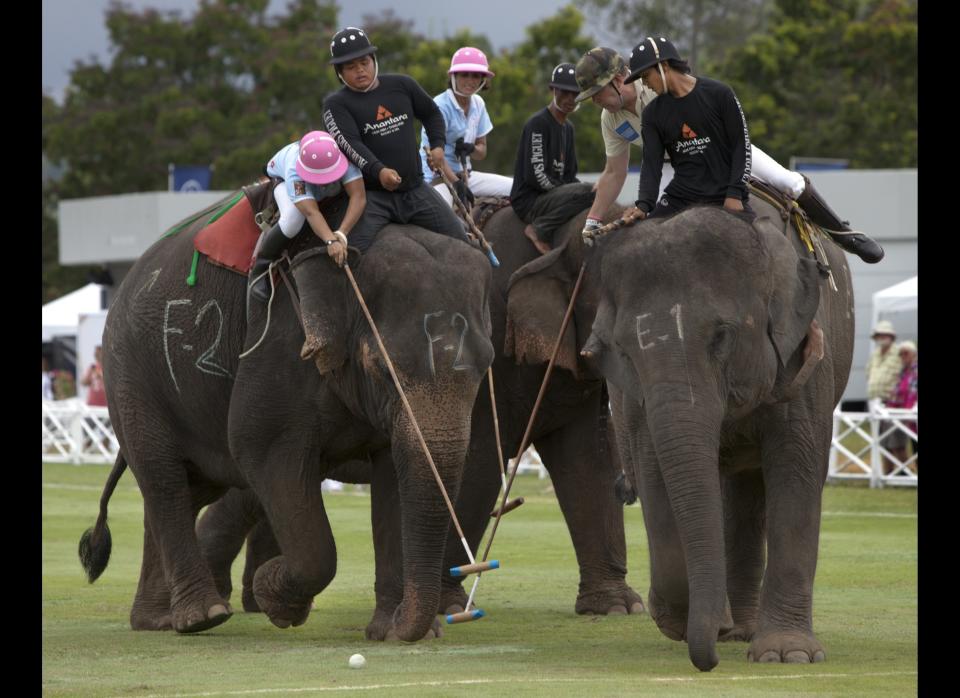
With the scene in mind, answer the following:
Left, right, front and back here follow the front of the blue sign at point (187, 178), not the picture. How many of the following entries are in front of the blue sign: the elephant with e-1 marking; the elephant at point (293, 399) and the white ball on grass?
3

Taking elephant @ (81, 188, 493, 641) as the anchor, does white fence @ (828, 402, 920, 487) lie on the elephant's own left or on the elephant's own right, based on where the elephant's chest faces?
on the elephant's own left

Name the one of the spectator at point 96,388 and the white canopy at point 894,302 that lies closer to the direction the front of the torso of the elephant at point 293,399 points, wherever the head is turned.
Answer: the white canopy

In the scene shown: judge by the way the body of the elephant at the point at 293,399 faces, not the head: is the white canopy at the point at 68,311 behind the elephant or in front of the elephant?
behind

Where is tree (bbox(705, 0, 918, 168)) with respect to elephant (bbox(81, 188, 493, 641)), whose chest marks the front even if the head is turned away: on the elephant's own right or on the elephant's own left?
on the elephant's own left

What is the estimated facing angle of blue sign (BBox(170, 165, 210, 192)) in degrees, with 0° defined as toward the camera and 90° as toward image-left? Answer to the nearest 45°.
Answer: approximately 0°

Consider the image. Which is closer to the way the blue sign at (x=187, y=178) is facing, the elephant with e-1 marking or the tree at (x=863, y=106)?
the elephant with e-1 marking
